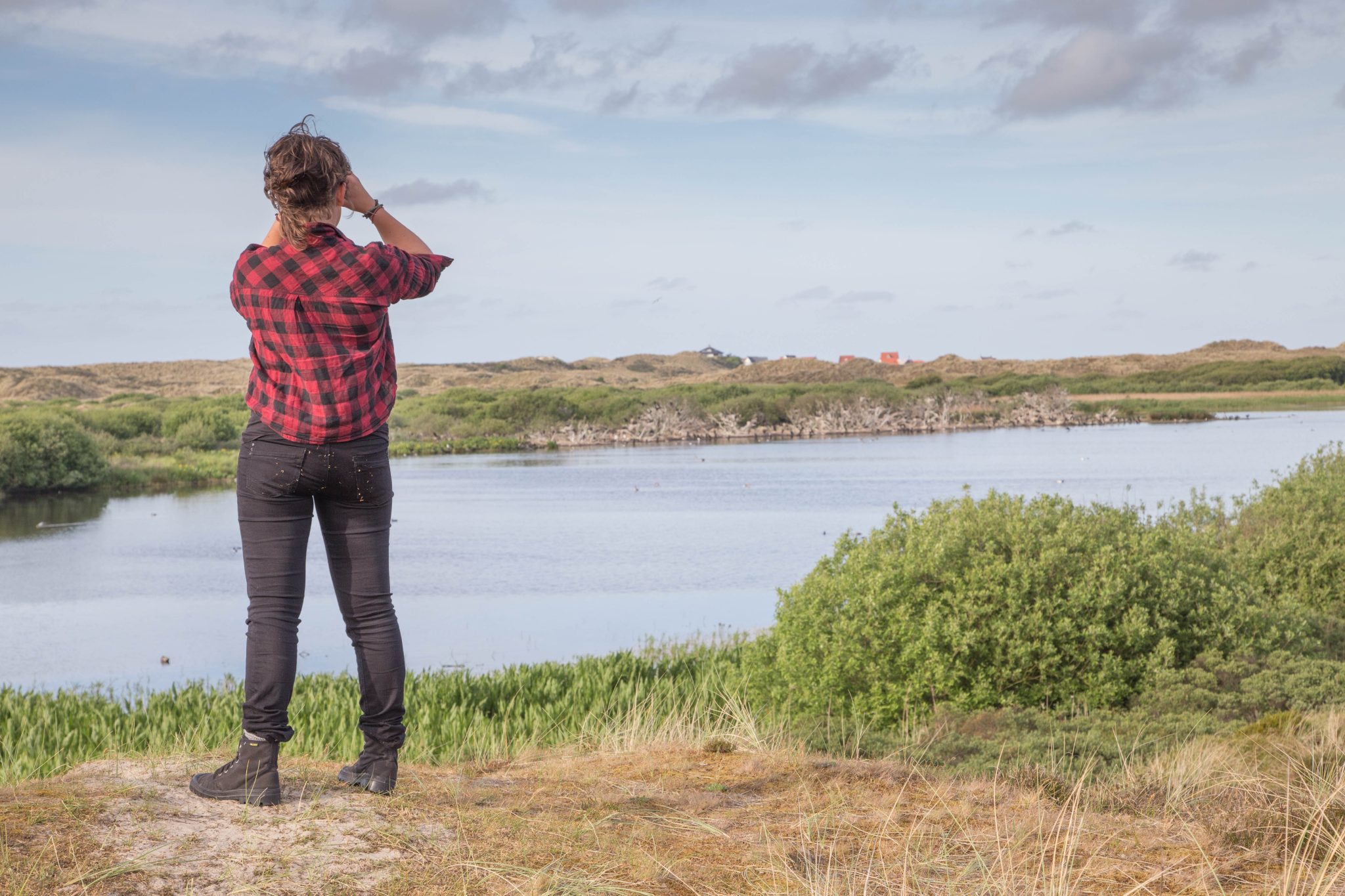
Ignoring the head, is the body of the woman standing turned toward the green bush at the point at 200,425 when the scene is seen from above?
yes

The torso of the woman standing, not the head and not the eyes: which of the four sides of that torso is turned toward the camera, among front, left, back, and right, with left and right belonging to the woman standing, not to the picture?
back

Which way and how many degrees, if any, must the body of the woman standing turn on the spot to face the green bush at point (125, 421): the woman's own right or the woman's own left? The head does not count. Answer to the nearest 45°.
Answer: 0° — they already face it

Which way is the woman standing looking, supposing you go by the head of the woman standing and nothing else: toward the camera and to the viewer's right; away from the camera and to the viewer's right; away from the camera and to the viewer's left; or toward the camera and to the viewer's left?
away from the camera and to the viewer's right

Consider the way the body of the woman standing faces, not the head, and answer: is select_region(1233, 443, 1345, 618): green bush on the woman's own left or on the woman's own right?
on the woman's own right
